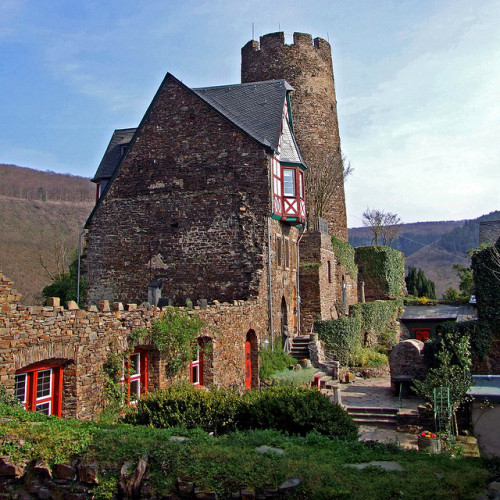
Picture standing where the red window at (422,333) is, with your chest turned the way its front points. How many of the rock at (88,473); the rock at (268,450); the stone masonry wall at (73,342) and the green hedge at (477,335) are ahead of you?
4

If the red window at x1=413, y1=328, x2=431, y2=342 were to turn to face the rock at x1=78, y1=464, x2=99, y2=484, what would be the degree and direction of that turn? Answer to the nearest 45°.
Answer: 0° — it already faces it

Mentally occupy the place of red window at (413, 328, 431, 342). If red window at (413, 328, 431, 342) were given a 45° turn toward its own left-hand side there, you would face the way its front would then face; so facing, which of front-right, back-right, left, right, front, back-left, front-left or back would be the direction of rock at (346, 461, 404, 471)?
front-right

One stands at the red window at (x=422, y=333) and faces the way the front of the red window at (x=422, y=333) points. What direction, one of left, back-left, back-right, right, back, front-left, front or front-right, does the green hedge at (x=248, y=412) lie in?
front

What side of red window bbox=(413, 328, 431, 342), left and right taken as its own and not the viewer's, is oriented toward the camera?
front

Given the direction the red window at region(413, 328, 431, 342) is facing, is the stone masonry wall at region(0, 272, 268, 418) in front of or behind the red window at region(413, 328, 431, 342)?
in front

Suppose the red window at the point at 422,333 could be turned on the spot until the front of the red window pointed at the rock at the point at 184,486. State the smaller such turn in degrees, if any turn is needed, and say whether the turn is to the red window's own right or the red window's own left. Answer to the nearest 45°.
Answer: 0° — it already faces it

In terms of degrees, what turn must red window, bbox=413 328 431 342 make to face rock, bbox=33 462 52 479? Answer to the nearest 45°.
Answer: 0° — it already faces it

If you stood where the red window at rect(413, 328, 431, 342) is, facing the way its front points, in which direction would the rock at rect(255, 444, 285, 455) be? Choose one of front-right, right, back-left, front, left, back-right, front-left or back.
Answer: front

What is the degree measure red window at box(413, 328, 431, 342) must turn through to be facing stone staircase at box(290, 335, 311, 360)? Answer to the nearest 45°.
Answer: approximately 90° to its right

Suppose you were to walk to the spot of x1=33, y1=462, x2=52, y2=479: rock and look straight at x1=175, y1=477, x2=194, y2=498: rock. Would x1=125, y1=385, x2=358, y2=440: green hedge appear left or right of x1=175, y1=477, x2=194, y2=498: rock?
left
